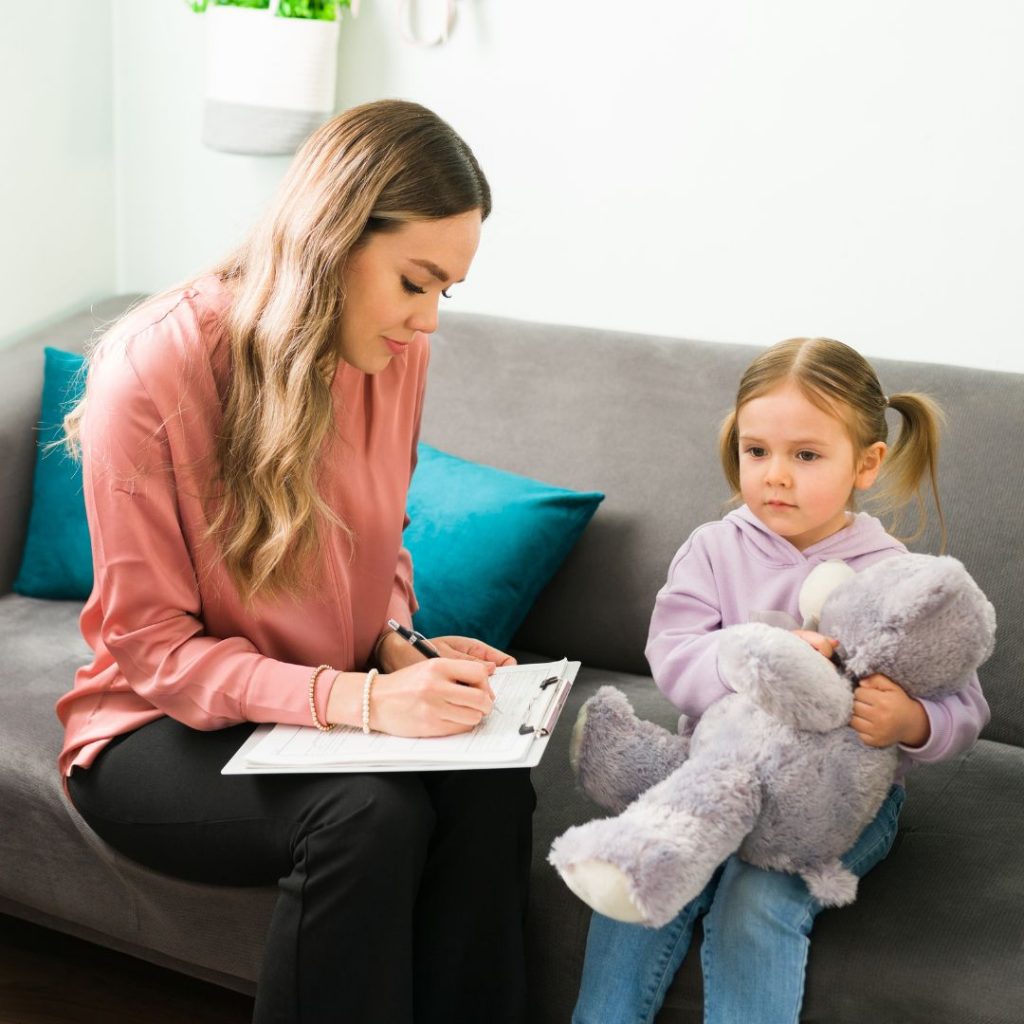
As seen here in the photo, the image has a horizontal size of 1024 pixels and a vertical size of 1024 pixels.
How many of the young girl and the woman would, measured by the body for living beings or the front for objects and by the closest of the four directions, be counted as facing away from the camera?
0

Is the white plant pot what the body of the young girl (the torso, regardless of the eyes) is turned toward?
no

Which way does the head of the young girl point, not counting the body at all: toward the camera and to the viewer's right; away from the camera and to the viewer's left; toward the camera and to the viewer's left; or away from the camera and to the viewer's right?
toward the camera and to the viewer's left

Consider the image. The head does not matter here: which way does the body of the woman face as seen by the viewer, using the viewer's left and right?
facing the viewer and to the right of the viewer

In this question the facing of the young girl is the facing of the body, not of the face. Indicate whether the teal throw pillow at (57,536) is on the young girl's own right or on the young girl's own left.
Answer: on the young girl's own right

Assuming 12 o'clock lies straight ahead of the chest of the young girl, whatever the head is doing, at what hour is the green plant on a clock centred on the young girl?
The green plant is roughly at 3 o'clock from the young girl.

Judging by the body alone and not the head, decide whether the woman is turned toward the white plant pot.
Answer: no

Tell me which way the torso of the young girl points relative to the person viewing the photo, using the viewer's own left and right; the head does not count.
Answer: facing the viewer and to the left of the viewer

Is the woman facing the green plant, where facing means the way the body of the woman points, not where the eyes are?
no
